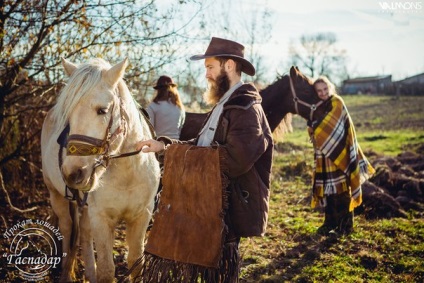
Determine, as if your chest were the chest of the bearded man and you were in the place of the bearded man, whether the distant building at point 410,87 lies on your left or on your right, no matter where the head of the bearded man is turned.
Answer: on your right

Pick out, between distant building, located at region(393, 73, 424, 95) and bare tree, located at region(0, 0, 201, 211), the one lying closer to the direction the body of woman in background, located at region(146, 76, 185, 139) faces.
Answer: the distant building

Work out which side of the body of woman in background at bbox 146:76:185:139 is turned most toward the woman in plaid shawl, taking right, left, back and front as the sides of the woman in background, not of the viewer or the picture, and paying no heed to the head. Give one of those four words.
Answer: right

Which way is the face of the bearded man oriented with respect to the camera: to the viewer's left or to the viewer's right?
to the viewer's left

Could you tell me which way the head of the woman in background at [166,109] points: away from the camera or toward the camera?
away from the camera

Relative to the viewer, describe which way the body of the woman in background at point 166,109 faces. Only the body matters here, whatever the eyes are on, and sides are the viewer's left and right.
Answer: facing away from the viewer

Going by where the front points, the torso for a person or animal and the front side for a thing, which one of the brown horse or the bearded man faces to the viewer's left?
the bearded man

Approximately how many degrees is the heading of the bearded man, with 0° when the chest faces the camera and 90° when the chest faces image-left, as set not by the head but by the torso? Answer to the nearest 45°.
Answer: approximately 90°

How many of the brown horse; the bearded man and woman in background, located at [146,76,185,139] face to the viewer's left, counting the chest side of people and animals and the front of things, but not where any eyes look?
1

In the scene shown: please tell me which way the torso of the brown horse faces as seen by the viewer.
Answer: to the viewer's right

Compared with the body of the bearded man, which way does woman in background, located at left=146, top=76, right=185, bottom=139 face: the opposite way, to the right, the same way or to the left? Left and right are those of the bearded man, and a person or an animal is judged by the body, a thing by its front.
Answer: to the right
